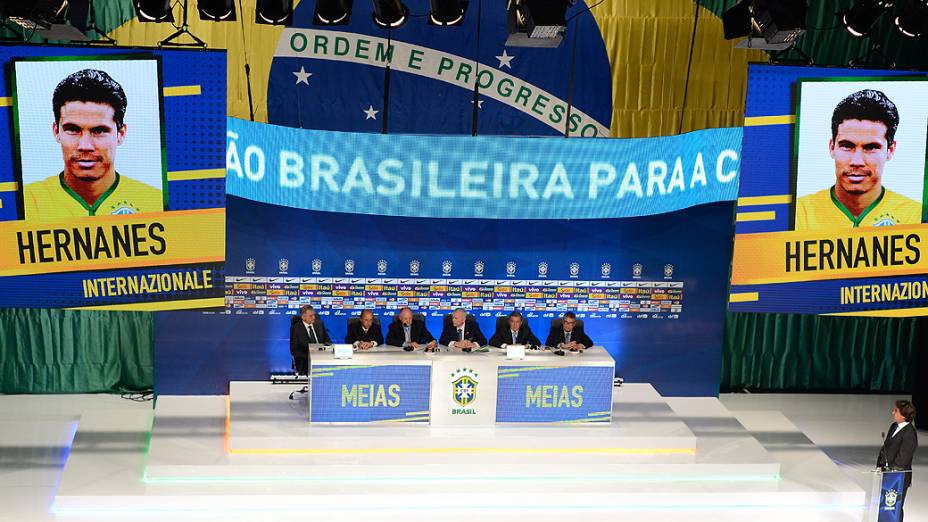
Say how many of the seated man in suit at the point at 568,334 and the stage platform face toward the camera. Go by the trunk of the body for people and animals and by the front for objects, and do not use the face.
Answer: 2

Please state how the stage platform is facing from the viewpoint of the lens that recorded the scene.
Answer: facing the viewer

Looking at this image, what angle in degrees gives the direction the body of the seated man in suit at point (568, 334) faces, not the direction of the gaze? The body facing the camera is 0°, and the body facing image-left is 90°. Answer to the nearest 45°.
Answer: approximately 0°

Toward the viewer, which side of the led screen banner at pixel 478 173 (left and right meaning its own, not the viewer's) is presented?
front

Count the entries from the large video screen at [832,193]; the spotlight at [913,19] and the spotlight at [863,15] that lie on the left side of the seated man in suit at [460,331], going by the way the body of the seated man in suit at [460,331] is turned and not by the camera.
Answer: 3

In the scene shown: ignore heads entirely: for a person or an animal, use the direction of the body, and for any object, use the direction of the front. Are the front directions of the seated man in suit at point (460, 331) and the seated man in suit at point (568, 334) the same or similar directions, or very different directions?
same or similar directions

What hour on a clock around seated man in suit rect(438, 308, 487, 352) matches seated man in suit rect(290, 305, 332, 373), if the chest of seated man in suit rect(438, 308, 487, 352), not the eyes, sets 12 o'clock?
seated man in suit rect(290, 305, 332, 373) is roughly at 3 o'clock from seated man in suit rect(438, 308, 487, 352).

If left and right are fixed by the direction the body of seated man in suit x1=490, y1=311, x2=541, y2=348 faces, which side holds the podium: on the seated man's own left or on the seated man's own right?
on the seated man's own left

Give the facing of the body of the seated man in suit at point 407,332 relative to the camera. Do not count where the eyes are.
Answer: toward the camera

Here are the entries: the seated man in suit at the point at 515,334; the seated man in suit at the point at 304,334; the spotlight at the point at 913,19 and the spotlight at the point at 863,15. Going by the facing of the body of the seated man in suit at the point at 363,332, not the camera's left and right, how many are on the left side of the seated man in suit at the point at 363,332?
3
